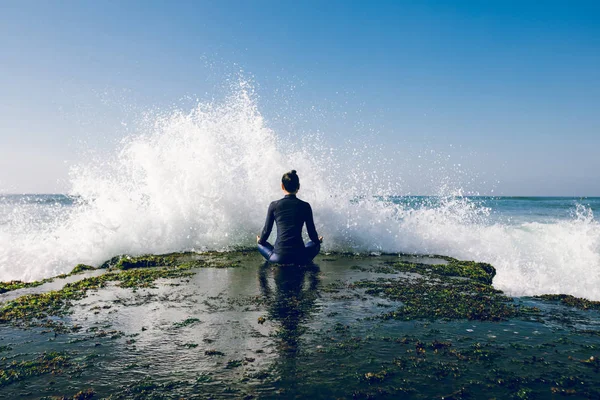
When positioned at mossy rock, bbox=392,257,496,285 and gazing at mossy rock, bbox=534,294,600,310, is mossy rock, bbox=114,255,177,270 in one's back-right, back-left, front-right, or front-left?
back-right

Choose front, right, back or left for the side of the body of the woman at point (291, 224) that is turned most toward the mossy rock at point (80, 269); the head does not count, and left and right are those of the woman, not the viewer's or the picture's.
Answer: left

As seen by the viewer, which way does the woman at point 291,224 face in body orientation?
away from the camera

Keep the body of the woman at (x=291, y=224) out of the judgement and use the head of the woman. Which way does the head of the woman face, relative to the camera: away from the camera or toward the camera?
away from the camera

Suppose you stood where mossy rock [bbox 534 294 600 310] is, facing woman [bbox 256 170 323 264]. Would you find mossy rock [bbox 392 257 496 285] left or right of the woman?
right

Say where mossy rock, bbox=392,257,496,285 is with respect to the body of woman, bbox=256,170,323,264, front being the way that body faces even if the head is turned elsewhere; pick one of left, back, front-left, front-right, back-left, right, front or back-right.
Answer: right

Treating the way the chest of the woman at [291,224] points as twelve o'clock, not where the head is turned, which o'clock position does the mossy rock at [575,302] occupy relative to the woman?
The mossy rock is roughly at 4 o'clock from the woman.

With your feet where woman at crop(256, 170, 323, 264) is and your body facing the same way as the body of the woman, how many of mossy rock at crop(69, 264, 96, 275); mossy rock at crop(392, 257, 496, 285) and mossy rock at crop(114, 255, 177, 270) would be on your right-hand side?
1
